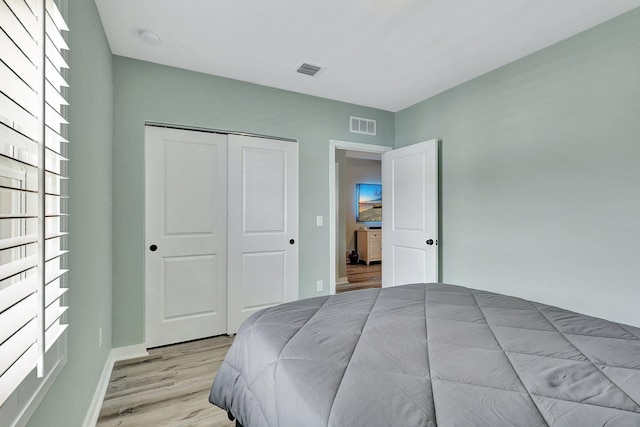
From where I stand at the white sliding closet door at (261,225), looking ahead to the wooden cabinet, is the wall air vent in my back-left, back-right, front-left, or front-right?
front-right

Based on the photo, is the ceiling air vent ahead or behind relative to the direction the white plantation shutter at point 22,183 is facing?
ahead

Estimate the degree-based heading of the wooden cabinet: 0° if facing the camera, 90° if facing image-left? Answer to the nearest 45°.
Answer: approximately 315°

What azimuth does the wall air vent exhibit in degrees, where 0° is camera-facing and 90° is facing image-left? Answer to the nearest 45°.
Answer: approximately 315°

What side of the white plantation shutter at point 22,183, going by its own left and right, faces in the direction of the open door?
front

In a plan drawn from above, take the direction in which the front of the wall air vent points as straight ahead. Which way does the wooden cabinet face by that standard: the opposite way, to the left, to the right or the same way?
the same way

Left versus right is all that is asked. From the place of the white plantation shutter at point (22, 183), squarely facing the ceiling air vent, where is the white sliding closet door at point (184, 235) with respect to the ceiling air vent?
left

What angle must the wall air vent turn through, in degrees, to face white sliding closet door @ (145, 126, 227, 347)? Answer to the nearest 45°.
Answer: approximately 90° to its right

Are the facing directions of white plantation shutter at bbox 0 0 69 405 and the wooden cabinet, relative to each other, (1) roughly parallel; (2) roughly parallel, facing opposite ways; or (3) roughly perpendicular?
roughly perpendicular

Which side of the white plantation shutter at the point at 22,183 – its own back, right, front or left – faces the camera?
right

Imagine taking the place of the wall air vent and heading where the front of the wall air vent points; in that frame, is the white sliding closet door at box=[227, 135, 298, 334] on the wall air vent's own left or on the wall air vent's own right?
on the wall air vent's own right

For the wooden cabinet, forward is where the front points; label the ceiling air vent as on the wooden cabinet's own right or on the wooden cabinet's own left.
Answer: on the wooden cabinet's own right

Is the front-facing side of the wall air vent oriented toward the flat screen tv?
no

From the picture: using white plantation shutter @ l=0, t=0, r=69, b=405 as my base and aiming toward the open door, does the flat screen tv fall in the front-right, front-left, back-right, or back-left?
front-left

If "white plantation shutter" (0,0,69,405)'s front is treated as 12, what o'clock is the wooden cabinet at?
The wooden cabinet is roughly at 11 o'clock from the white plantation shutter.

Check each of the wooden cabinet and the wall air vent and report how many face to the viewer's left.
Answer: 0

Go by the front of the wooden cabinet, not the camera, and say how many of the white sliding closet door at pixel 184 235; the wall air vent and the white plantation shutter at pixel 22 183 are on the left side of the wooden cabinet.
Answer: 0
